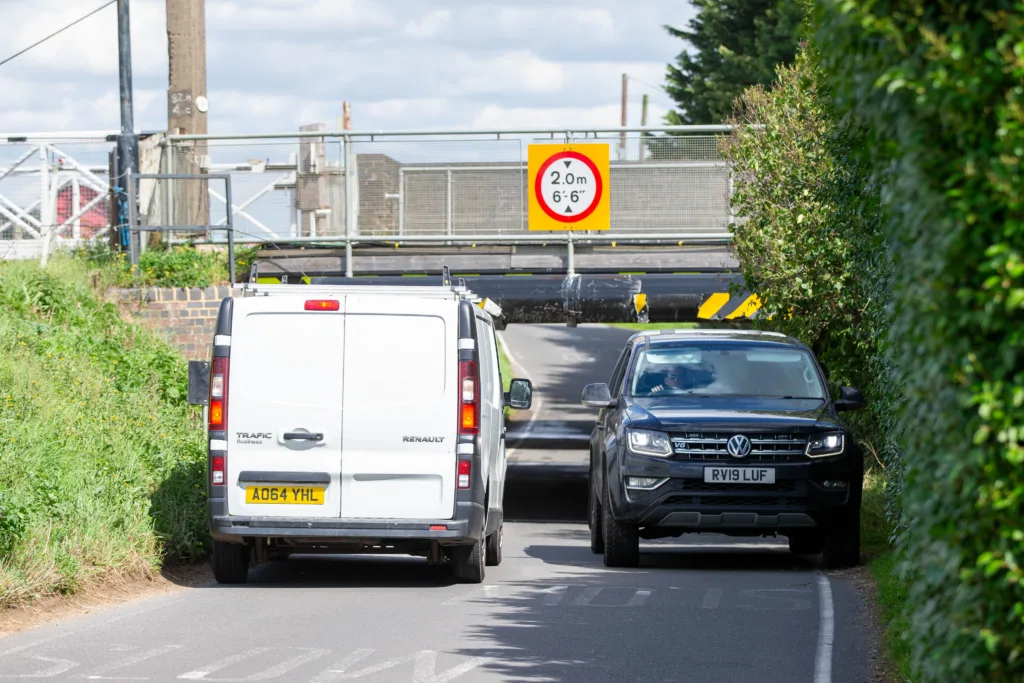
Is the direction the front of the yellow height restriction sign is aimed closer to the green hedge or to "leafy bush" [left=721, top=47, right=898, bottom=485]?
the green hedge

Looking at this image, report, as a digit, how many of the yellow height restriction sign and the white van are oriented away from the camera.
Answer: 1

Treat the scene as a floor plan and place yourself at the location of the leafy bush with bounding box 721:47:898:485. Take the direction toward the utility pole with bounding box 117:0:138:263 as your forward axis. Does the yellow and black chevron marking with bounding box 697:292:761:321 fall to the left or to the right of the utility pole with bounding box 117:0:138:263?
right

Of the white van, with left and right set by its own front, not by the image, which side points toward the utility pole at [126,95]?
front

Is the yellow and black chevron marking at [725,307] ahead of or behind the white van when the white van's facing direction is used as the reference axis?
ahead

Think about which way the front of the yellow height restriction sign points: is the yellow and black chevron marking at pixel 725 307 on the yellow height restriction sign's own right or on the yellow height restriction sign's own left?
on the yellow height restriction sign's own left

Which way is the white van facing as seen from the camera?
away from the camera

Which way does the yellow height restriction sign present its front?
toward the camera

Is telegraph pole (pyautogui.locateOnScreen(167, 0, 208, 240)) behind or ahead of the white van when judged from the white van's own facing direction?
ahead

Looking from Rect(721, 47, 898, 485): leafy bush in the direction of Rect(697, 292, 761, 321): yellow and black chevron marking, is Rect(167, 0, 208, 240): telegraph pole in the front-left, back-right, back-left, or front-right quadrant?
front-left

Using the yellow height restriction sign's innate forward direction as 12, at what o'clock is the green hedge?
The green hedge is roughly at 12 o'clock from the yellow height restriction sign.

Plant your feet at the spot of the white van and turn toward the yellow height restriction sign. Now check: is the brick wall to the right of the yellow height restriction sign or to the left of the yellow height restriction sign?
left

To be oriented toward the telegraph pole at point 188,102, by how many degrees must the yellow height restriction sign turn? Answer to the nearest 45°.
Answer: approximately 90° to its right

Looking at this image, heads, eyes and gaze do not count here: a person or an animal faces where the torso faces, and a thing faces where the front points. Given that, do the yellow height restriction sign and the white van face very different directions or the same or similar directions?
very different directions

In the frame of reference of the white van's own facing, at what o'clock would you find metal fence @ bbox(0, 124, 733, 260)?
The metal fence is roughly at 12 o'clock from the white van.

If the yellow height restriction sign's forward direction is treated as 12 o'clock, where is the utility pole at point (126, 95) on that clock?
The utility pole is roughly at 3 o'clock from the yellow height restriction sign.

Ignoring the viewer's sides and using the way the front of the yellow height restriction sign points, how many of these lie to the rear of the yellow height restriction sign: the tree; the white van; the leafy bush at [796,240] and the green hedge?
1
